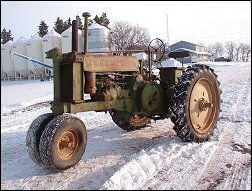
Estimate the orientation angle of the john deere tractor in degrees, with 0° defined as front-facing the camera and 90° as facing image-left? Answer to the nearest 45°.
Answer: approximately 45°

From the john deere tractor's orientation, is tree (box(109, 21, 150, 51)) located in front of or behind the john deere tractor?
behind

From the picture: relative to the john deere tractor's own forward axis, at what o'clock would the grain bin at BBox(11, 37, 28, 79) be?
The grain bin is roughly at 4 o'clock from the john deere tractor.

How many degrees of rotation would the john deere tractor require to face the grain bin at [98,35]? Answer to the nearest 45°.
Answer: approximately 135° to its right

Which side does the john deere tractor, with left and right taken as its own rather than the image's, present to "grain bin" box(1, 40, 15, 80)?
right
